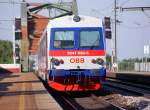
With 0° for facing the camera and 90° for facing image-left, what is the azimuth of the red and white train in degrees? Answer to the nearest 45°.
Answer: approximately 0°
